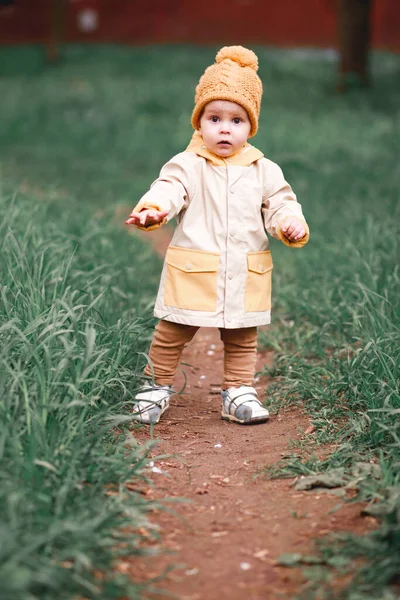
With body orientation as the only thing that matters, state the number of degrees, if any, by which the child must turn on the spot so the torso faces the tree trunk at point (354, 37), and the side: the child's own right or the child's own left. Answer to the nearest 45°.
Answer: approximately 180°

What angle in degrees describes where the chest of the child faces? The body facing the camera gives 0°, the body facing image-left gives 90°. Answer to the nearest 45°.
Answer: approximately 0°
